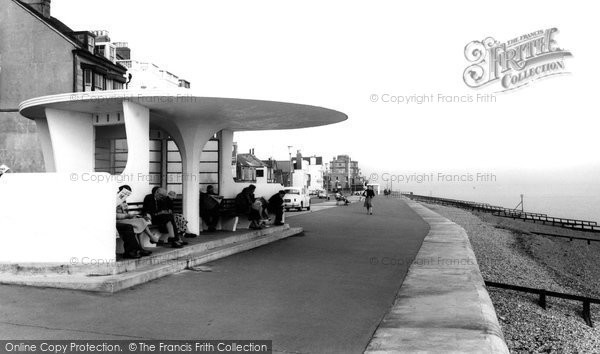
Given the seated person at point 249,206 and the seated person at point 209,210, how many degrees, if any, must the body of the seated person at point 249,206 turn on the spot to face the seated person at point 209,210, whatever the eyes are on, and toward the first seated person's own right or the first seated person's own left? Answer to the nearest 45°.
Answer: approximately 135° to the first seated person's own right

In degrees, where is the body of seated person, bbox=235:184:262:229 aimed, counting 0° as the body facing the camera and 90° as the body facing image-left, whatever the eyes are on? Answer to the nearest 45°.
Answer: approximately 270°

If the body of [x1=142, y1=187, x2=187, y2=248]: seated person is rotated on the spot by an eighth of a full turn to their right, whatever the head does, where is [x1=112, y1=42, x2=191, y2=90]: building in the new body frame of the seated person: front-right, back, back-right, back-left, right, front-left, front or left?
back

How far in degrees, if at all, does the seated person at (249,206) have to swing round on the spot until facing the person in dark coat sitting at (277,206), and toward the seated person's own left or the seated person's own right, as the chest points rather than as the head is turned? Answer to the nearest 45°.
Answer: approximately 45° to the seated person's own left

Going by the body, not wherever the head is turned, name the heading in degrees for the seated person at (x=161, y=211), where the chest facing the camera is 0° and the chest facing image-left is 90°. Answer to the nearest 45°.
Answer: approximately 315°

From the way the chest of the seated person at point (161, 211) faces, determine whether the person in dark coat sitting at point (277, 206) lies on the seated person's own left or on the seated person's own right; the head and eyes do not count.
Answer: on the seated person's own left

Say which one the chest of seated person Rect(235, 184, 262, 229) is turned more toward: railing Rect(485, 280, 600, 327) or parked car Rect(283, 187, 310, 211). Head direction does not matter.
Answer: the railing

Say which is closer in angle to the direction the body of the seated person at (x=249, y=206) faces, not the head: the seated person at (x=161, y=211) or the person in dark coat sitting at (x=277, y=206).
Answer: the person in dark coat sitting

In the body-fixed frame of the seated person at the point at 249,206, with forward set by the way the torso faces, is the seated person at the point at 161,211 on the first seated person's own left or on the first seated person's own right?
on the first seated person's own right

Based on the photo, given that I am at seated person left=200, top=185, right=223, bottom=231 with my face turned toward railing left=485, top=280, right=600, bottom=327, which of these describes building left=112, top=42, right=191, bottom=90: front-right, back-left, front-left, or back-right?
back-left

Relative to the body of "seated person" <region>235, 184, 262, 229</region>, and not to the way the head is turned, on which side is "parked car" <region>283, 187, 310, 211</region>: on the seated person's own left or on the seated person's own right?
on the seated person's own left
